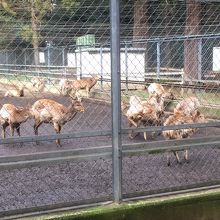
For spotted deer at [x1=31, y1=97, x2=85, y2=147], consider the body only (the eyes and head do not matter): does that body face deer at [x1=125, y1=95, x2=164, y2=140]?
yes

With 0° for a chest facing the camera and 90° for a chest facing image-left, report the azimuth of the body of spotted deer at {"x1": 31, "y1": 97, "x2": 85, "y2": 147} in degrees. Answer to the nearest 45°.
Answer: approximately 270°

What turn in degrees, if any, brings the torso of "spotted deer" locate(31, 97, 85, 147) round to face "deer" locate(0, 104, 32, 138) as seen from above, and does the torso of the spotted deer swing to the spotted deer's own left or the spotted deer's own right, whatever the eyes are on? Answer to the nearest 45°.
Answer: approximately 180°
